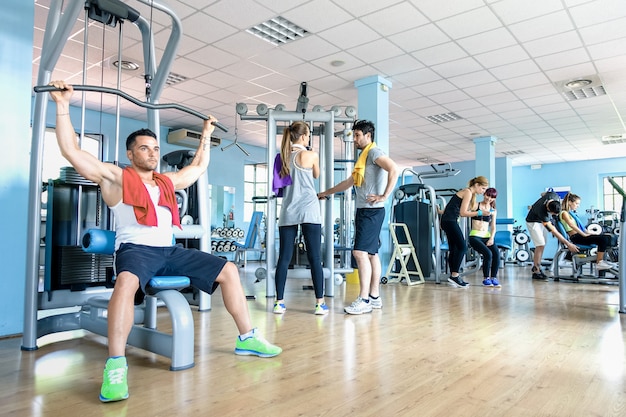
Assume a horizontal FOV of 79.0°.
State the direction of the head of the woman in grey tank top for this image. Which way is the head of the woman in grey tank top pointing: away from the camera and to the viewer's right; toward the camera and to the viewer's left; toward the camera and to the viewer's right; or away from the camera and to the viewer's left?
away from the camera and to the viewer's right

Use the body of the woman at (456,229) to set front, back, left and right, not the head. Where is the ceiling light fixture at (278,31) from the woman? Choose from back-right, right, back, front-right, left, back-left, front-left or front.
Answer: back-right

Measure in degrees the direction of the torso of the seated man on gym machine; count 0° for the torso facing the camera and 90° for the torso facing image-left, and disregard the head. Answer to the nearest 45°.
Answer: approximately 315°

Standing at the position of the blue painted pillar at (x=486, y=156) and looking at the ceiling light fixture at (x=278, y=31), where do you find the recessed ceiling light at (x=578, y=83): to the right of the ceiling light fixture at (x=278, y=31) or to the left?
left

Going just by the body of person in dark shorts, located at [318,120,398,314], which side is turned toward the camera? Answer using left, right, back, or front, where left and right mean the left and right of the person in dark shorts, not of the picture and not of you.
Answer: left

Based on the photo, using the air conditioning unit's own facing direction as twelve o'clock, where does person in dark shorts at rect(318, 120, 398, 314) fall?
The person in dark shorts is roughly at 1 o'clock from the air conditioning unit.

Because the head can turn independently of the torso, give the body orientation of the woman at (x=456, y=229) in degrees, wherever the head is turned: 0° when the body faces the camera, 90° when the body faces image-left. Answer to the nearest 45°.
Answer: approximately 270°

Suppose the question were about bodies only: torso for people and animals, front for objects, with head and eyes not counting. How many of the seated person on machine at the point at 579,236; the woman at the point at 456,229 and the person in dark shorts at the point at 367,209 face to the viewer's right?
2

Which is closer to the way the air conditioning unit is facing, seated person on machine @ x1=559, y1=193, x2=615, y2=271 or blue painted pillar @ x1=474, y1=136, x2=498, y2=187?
the seated person on machine

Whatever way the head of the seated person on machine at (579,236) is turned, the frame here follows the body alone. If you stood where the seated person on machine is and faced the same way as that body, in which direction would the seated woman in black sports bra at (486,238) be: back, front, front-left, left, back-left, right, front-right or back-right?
back-right

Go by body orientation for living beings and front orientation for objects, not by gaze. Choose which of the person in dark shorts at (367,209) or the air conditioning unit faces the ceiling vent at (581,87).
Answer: the air conditioning unit

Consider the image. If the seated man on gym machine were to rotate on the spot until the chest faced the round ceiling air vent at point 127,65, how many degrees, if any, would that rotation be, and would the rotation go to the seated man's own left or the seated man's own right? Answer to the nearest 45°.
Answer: approximately 135° to the seated man's own left

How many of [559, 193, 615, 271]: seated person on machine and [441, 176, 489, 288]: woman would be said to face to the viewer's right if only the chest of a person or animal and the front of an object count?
2
